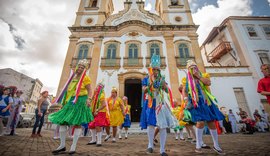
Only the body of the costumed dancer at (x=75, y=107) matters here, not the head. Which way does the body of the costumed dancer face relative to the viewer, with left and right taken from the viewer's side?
facing the viewer and to the left of the viewer

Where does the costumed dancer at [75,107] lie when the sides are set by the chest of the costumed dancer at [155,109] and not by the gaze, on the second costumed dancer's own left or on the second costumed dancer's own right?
on the second costumed dancer's own right

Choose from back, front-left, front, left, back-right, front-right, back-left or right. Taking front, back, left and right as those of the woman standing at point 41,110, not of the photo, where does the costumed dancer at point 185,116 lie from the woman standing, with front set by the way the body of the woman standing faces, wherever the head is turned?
front

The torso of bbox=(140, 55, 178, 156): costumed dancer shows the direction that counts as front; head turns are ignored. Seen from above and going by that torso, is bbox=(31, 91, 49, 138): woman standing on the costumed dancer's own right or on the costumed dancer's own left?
on the costumed dancer's own right

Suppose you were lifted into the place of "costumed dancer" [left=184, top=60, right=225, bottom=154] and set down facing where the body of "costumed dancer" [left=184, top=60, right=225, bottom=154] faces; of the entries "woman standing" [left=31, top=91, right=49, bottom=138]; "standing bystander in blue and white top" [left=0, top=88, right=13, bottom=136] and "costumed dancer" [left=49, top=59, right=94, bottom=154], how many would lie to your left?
0

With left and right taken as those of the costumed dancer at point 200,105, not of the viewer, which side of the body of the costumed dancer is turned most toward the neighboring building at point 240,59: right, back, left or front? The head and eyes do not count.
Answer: back

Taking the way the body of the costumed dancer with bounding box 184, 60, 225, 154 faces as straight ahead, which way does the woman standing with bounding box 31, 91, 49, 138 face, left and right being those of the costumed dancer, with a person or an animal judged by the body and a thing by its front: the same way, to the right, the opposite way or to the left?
to the left

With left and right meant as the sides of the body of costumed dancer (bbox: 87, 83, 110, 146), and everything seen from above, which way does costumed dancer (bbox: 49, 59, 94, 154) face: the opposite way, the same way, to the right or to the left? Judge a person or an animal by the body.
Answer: the same way

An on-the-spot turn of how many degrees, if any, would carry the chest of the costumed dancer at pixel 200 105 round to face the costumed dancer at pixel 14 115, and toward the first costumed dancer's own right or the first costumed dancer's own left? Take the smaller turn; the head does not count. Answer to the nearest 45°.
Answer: approximately 90° to the first costumed dancer's own right

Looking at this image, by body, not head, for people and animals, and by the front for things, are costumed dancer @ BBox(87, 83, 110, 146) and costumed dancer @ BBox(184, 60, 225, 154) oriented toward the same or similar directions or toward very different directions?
same or similar directions

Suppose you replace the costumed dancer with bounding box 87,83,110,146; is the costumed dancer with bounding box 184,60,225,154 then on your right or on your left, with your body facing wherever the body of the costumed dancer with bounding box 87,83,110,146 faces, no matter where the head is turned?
on your left

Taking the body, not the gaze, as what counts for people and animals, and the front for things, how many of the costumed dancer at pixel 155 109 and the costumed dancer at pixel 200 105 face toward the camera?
2

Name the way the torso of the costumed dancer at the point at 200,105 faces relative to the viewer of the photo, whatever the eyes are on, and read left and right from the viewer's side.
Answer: facing the viewer

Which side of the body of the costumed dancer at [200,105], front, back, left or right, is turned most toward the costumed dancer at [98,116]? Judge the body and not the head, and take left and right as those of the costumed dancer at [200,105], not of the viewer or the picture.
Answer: right
